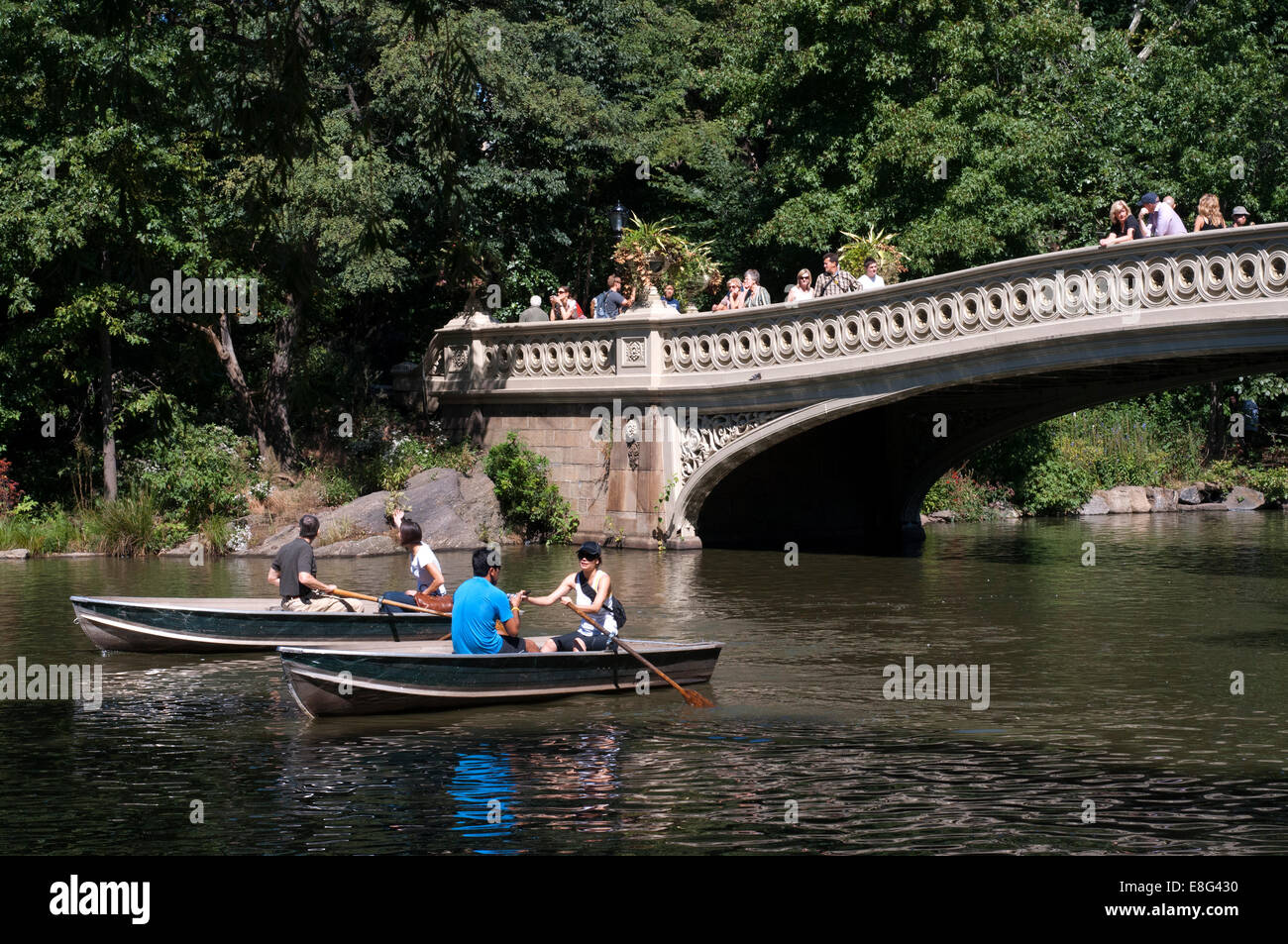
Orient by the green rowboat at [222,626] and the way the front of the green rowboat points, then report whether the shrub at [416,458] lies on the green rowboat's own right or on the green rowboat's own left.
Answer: on the green rowboat's own right

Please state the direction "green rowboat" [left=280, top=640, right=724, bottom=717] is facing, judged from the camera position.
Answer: facing to the left of the viewer

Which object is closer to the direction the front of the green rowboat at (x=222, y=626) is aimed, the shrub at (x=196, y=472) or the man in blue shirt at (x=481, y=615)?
the shrub

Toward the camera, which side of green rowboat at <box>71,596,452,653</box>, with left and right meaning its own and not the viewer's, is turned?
left

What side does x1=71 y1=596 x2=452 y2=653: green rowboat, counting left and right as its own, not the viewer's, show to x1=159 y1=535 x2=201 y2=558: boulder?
right

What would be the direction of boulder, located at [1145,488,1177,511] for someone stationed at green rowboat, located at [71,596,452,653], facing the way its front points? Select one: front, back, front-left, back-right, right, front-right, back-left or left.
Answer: back-right

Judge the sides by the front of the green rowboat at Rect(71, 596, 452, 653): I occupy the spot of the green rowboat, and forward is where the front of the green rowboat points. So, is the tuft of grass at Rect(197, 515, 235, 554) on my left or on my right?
on my right

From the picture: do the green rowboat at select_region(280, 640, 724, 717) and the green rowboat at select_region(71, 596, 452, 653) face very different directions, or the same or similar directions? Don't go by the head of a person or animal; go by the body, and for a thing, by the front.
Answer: same or similar directions

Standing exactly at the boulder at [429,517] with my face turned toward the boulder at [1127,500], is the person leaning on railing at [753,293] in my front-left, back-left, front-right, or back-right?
front-right

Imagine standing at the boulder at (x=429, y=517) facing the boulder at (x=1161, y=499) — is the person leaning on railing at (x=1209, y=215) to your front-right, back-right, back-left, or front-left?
front-right

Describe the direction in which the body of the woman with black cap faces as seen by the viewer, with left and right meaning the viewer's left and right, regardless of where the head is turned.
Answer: facing the viewer and to the left of the viewer
